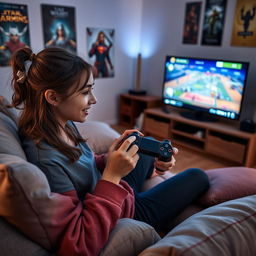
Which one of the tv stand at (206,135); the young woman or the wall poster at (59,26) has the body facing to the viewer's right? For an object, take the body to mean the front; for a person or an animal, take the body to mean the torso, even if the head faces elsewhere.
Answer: the young woman

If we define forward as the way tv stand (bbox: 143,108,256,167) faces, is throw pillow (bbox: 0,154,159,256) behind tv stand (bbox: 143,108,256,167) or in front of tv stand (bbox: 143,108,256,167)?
in front

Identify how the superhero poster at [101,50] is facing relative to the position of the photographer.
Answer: facing the viewer

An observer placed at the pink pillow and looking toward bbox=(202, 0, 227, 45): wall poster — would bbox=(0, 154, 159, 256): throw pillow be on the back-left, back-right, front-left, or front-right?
back-left

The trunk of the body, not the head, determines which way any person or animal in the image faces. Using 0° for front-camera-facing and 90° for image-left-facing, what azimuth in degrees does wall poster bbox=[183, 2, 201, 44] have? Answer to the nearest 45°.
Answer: approximately 45°

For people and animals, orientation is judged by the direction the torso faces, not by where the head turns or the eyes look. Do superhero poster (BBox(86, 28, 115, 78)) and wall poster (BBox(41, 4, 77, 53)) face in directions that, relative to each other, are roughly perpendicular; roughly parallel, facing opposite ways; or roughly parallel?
roughly parallel

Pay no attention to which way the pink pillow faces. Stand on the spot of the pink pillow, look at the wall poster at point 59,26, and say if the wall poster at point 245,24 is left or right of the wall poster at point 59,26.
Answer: right

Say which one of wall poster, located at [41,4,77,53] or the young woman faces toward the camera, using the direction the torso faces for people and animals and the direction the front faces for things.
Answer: the wall poster

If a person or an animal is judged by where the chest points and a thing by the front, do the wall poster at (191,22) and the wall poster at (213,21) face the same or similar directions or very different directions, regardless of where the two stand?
same or similar directions

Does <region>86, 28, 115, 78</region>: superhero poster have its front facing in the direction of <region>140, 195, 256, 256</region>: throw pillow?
yes

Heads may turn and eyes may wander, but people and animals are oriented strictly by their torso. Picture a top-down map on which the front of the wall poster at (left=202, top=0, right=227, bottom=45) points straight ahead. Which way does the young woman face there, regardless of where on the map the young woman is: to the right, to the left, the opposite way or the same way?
the opposite way

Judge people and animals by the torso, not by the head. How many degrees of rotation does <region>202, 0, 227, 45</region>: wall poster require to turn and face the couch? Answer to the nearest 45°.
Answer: approximately 45° to its left

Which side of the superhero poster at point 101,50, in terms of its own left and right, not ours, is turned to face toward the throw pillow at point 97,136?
front

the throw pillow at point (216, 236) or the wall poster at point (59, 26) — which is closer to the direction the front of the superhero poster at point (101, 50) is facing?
the throw pillow

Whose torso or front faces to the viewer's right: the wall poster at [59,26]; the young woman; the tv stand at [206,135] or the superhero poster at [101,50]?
the young woman

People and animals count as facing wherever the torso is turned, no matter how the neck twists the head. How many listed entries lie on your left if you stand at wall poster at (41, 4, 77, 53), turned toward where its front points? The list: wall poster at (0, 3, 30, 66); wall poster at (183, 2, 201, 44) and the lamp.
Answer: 2

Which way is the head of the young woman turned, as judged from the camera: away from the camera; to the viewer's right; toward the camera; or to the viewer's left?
to the viewer's right
